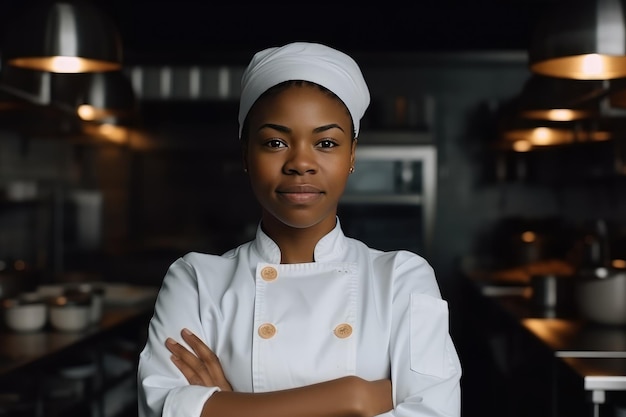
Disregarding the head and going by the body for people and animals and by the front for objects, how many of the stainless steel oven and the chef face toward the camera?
2

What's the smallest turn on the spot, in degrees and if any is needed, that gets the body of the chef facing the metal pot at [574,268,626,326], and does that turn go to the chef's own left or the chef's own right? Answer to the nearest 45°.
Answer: approximately 135° to the chef's own left

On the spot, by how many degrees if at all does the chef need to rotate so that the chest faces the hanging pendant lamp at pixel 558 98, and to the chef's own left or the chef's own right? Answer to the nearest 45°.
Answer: approximately 135° to the chef's own left

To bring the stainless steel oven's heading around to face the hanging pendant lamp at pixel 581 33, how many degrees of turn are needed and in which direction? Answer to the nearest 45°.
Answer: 0° — it already faces it

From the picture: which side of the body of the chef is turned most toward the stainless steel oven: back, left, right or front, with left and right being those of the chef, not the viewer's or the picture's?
back

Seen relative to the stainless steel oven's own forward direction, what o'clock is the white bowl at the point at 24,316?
The white bowl is roughly at 1 o'clock from the stainless steel oven.

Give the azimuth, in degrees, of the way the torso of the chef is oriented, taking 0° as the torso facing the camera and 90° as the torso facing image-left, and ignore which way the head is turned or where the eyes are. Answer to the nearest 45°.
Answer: approximately 0°

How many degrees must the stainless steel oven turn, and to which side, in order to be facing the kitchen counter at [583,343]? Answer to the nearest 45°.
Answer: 0° — it already faces it

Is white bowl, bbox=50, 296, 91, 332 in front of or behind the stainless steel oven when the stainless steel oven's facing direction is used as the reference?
in front
